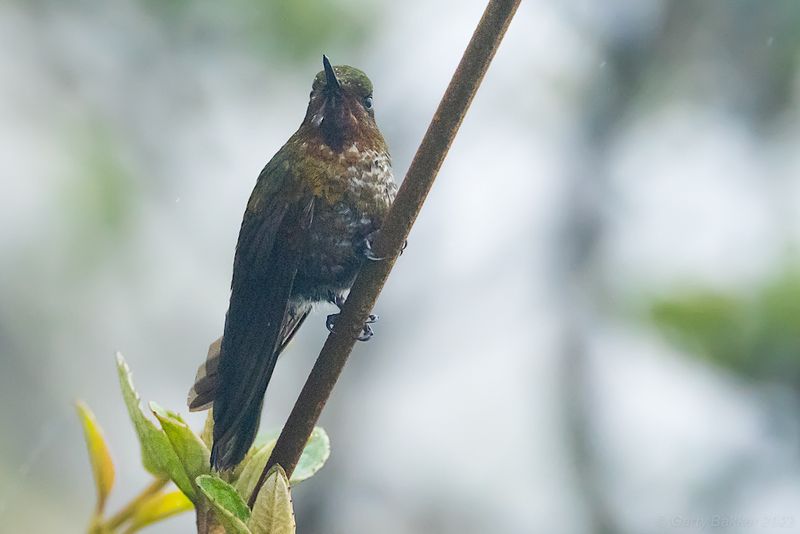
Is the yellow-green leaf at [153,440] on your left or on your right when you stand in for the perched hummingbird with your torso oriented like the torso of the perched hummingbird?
on your right

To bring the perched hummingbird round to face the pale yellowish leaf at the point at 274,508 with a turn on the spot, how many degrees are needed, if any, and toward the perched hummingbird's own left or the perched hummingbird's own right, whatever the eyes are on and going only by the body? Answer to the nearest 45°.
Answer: approximately 45° to the perched hummingbird's own right

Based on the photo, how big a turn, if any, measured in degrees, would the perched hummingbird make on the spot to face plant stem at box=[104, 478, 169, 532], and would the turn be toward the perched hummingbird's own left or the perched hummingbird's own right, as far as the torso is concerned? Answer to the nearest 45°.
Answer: approximately 45° to the perched hummingbird's own right

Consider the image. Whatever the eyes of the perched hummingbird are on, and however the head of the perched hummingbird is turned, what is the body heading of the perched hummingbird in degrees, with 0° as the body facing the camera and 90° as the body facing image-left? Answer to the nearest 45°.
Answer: approximately 315°

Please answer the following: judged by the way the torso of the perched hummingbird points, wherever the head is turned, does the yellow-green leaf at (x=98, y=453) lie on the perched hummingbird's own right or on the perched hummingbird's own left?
on the perched hummingbird's own right
